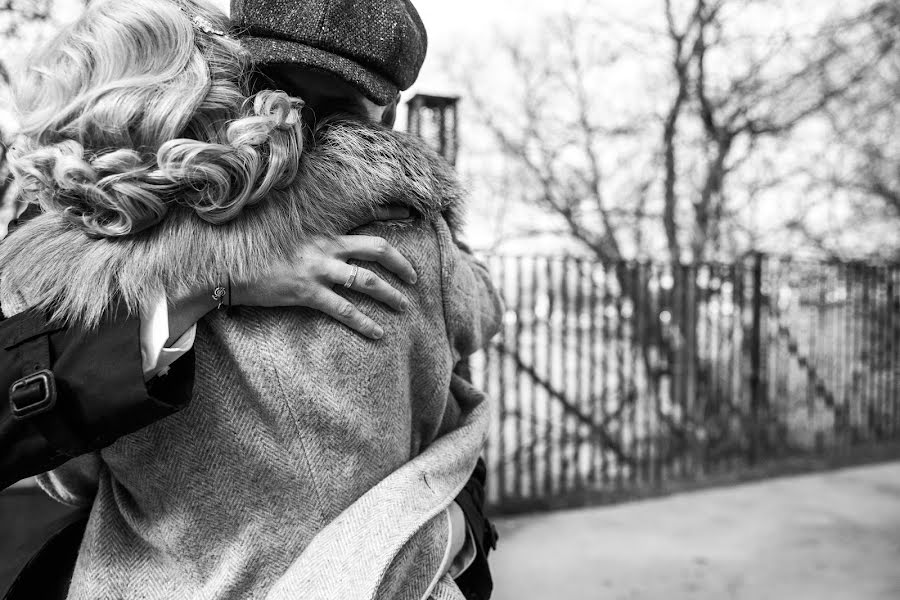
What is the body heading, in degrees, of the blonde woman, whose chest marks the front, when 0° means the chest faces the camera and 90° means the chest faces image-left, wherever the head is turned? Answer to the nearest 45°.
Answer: approximately 180°

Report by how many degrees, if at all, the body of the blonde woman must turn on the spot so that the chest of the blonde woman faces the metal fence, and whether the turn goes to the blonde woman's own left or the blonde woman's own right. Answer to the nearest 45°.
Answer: approximately 45° to the blonde woman's own right
